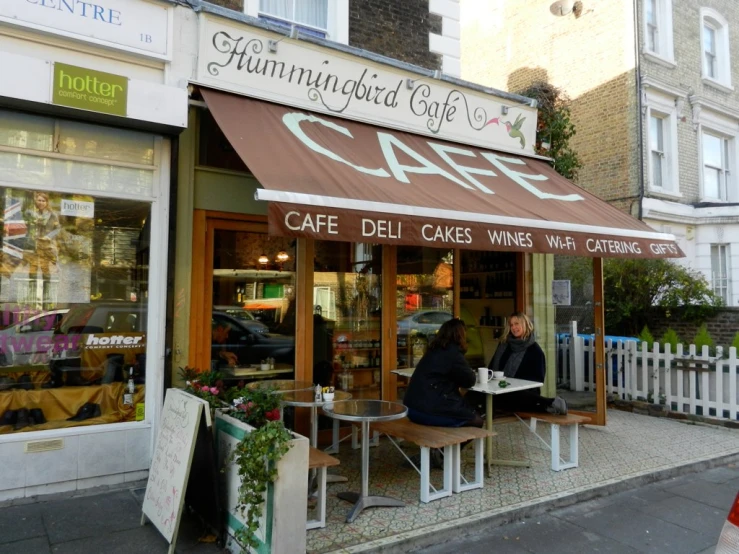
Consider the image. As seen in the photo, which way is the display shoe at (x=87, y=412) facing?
to the viewer's left

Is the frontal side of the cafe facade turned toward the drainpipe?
no

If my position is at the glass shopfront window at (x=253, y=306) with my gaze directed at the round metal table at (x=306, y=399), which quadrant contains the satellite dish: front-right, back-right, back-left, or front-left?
back-left

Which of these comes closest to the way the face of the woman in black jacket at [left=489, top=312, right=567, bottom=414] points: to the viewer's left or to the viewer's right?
to the viewer's left

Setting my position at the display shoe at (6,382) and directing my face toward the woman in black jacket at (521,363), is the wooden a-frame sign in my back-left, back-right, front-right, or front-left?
front-right

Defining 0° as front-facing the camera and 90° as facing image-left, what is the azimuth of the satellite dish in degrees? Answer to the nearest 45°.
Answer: approximately 45°

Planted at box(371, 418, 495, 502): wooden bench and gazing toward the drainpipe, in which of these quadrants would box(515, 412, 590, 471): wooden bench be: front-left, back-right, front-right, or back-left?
front-right

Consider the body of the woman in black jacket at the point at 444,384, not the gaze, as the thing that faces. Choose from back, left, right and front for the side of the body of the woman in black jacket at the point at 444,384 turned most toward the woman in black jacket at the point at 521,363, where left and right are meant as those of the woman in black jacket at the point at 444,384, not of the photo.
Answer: front

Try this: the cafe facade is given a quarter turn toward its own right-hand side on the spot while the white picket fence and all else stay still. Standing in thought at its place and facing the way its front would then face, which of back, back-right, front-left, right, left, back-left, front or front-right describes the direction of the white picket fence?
back

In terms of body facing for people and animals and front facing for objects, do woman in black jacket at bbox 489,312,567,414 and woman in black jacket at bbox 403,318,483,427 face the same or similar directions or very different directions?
very different directions

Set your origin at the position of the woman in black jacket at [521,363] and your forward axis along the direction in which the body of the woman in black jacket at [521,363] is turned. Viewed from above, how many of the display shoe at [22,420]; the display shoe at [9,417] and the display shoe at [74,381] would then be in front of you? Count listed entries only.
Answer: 3
